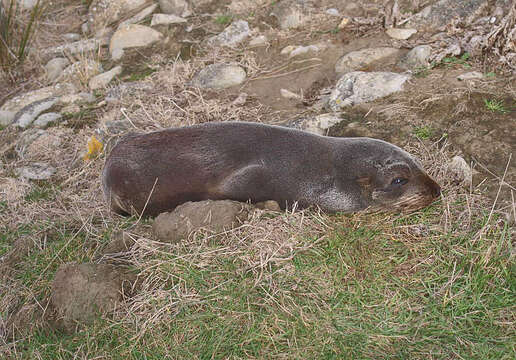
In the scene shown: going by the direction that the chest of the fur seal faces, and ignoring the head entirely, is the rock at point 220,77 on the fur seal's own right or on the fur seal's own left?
on the fur seal's own left

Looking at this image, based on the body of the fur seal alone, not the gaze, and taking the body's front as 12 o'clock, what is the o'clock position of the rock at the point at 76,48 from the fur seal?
The rock is roughly at 8 o'clock from the fur seal.

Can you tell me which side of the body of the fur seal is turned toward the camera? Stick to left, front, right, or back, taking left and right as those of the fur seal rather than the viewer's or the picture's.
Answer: right

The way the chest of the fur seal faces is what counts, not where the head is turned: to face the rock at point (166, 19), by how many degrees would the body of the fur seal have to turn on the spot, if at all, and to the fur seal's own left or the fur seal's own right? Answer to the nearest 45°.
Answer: approximately 90° to the fur seal's own left

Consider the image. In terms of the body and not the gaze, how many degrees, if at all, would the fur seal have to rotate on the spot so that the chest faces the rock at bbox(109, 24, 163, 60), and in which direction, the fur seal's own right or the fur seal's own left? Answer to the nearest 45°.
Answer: approximately 90° to the fur seal's own left

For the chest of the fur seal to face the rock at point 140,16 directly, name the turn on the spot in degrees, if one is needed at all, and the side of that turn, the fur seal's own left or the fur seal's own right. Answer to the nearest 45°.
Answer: approximately 90° to the fur seal's own left

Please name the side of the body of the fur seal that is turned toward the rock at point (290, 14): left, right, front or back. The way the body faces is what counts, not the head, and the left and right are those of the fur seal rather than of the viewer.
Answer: left

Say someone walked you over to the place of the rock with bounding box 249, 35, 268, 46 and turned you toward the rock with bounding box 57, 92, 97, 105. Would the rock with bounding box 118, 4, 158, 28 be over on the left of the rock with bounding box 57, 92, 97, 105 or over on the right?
right

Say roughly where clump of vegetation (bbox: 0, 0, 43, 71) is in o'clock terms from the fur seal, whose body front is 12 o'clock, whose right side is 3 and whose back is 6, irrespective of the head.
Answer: The clump of vegetation is roughly at 8 o'clock from the fur seal.

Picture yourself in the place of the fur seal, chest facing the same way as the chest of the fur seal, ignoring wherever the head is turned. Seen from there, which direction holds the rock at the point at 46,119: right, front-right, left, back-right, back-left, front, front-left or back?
back-left

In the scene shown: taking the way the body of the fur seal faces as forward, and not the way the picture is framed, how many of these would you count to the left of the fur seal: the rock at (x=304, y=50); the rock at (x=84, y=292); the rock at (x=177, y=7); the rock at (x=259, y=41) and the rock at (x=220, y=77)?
4

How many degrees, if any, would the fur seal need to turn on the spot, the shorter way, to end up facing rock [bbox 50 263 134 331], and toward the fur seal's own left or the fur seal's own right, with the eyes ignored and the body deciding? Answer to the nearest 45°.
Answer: approximately 135° to the fur seal's own right

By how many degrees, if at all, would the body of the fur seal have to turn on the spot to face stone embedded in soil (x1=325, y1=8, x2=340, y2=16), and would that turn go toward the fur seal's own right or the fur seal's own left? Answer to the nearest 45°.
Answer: approximately 90° to the fur seal's own left

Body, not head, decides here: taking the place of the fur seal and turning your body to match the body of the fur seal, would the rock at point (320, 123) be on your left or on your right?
on your left

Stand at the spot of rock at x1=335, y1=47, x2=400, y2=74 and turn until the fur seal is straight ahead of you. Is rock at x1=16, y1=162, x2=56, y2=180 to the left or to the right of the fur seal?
right

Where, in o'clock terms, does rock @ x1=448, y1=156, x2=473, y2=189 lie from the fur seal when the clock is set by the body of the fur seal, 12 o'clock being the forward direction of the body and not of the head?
The rock is roughly at 12 o'clock from the fur seal.

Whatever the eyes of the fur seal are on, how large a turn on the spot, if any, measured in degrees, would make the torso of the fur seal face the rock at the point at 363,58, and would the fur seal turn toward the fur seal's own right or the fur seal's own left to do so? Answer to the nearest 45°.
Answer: approximately 45° to the fur seal's own left

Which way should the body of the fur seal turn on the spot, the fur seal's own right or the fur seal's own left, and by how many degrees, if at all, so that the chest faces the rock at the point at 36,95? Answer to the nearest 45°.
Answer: approximately 135° to the fur seal's own left
